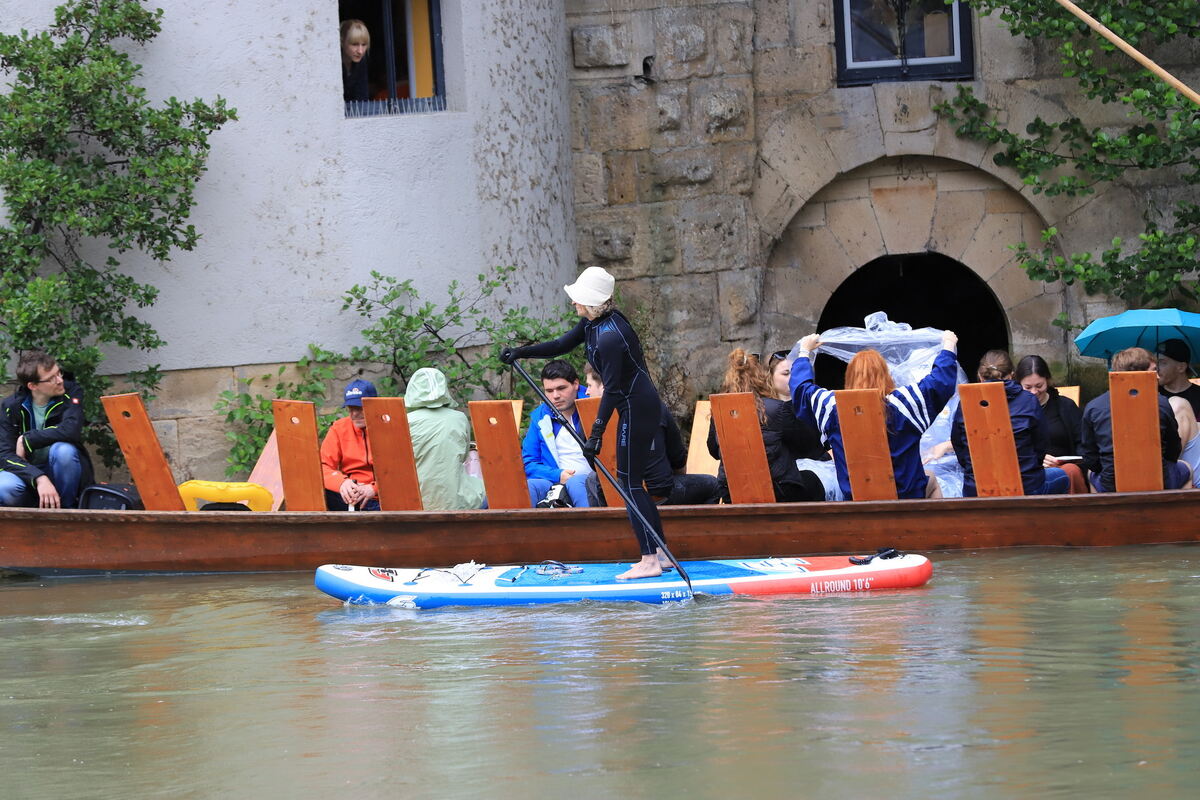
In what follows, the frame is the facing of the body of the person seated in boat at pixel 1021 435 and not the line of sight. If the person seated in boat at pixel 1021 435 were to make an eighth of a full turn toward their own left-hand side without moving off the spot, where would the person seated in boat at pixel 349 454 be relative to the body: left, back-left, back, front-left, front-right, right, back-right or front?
left

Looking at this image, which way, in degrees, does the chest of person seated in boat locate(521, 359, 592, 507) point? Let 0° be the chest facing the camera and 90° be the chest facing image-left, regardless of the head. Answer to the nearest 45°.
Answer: approximately 0°

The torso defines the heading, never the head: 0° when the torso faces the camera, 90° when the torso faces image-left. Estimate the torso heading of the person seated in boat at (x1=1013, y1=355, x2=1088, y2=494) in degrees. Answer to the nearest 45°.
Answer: approximately 45°

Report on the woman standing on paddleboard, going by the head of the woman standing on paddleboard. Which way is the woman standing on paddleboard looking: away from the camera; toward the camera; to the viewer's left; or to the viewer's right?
to the viewer's left

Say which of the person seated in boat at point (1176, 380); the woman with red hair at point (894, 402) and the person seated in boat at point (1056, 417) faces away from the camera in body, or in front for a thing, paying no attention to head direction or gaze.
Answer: the woman with red hair

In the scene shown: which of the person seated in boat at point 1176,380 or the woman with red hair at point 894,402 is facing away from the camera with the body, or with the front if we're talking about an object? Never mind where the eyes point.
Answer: the woman with red hair

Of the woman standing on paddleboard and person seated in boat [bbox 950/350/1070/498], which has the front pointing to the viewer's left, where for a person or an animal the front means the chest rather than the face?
the woman standing on paddleboard

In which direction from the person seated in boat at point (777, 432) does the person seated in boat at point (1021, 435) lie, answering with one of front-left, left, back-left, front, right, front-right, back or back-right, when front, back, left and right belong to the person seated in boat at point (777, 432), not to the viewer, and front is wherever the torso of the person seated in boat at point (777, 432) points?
front-right

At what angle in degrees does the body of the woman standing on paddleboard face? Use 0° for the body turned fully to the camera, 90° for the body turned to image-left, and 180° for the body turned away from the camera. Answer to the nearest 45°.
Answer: approximately 90°

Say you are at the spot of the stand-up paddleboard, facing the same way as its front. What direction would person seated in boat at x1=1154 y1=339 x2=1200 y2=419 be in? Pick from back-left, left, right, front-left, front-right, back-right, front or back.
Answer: back-right

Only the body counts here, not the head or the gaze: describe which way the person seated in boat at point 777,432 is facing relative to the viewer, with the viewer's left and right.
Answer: facing away from the viewer and to the right of the viewer

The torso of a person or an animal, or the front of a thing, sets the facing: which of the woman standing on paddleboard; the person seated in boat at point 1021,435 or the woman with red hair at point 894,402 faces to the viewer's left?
the woman standing on paddleboard

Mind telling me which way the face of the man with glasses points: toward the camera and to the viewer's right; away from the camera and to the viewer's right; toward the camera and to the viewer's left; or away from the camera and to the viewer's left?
toward the camera and to the viewer's right

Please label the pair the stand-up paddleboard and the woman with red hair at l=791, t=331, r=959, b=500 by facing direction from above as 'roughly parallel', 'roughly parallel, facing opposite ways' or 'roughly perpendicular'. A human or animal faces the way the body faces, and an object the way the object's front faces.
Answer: roughly perpendicular

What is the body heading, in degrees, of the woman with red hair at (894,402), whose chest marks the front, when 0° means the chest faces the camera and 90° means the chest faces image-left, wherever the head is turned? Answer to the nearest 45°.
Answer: approximately 180°

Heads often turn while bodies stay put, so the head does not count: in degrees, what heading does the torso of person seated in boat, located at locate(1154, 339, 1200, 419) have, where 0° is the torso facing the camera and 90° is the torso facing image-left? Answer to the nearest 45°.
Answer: approximately 45°
